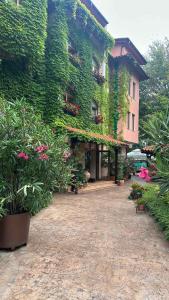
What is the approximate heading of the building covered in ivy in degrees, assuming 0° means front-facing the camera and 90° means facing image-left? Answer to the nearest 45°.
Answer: approximately 315°

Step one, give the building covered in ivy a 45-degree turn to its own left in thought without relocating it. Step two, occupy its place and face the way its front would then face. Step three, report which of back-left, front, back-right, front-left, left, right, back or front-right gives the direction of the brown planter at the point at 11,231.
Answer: right

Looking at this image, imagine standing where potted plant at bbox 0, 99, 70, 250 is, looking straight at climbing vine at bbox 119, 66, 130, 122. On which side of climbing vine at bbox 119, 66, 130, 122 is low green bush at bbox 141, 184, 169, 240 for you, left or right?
right

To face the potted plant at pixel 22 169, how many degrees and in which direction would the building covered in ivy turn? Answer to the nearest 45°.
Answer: approximately 45° to its right

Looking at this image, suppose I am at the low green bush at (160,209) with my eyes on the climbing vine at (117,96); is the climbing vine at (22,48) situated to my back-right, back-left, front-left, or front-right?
front-left

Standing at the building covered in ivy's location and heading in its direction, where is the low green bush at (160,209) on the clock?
The low green bush is roughly at 1 o'clock from the building covered in ivy.
